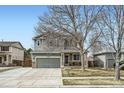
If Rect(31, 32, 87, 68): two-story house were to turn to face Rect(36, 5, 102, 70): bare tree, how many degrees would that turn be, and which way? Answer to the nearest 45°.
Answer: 0° — it already faces it

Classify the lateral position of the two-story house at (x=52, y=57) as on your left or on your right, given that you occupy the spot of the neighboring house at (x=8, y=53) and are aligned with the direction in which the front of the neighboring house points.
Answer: on your left

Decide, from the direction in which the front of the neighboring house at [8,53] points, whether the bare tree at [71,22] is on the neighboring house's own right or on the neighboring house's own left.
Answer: on the neighboring house's own left

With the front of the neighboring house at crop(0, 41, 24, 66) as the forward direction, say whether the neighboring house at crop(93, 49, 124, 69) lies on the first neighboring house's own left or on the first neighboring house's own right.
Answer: on the first neighboring house's own left

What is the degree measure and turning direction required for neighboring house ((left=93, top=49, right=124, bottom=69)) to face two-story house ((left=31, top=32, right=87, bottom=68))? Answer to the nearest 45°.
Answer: approximately 135° to its right

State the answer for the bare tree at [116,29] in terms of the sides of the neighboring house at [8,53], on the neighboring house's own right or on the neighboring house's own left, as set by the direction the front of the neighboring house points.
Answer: on the neighboring house's own left

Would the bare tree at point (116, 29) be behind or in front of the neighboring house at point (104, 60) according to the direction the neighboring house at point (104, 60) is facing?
in front

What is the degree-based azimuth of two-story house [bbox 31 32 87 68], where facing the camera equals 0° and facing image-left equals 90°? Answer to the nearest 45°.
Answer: approximately 0°

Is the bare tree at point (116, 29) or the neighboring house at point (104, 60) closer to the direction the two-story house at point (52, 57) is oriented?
the bare tree
